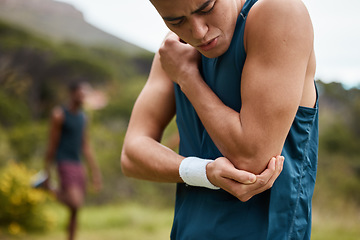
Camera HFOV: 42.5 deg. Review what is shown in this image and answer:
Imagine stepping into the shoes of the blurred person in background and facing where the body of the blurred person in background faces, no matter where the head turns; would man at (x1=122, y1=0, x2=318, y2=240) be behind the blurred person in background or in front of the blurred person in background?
in front

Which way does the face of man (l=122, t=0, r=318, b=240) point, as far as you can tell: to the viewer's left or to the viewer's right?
to the viewer's left

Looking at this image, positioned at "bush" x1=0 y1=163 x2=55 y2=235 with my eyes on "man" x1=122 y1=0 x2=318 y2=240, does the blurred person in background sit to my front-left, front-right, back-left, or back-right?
front-left

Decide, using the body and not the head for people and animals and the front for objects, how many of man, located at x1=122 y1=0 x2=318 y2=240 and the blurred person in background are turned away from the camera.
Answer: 0

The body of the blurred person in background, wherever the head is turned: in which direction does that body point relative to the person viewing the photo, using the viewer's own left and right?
facing the viewer and to the right of the viewer

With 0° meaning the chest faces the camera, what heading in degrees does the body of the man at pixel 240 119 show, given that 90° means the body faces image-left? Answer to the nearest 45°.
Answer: approximately 45°

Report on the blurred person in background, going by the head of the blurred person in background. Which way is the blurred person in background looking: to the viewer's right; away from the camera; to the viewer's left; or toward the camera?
toward the camera

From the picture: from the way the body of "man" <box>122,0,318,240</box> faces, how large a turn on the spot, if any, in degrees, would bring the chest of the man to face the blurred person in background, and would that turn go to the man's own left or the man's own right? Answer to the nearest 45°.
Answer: approximately 90° to the man's own right
